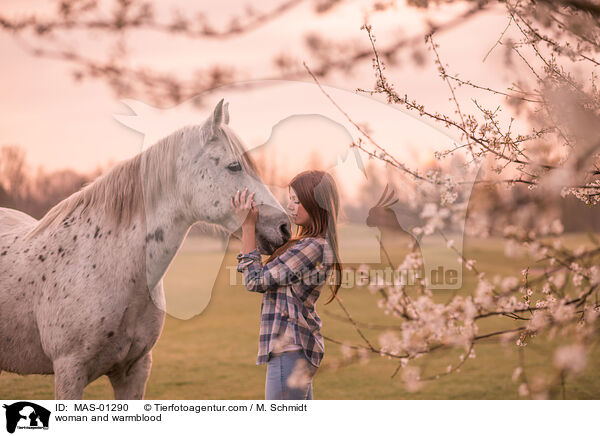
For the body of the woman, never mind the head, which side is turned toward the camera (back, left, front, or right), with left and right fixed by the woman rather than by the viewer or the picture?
left

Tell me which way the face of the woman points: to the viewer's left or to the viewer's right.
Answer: to the viewer's left

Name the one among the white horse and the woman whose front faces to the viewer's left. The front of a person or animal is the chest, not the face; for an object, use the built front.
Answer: the woman

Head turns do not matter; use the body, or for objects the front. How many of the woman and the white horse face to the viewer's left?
1
